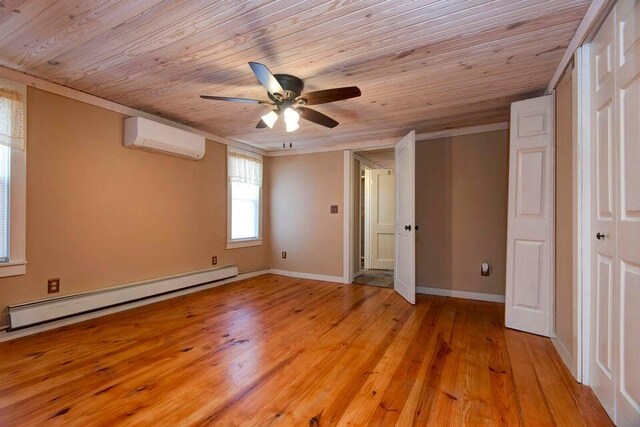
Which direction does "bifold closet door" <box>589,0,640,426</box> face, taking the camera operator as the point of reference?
facing to the left of the viewer

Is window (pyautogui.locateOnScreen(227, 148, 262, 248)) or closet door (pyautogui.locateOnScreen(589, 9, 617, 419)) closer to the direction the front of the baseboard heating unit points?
the closet door

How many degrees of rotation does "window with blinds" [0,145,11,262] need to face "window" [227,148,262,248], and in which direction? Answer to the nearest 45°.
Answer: approximately 45° to its left

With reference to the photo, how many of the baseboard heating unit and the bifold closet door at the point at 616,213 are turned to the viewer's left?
1
